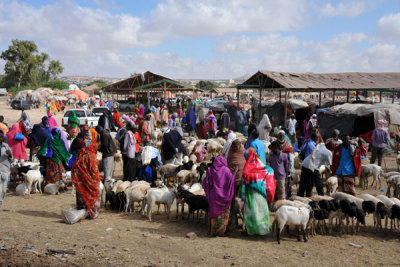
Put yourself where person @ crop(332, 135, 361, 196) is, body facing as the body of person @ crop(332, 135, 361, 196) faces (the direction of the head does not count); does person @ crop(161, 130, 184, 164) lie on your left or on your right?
on your right

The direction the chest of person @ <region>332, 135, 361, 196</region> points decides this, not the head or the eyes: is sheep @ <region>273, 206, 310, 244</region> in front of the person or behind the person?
in front

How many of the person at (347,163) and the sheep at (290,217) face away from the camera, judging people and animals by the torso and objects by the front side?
0

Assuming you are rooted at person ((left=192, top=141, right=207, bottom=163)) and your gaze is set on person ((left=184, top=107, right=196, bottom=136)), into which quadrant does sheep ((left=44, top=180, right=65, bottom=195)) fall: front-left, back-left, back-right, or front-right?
back-left

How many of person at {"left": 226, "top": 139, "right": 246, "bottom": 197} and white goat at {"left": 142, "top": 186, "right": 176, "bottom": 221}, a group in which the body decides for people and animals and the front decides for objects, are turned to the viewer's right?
1

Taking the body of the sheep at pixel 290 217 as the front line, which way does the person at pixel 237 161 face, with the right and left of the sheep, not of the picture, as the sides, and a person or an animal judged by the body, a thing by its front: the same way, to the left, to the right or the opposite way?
to the right
